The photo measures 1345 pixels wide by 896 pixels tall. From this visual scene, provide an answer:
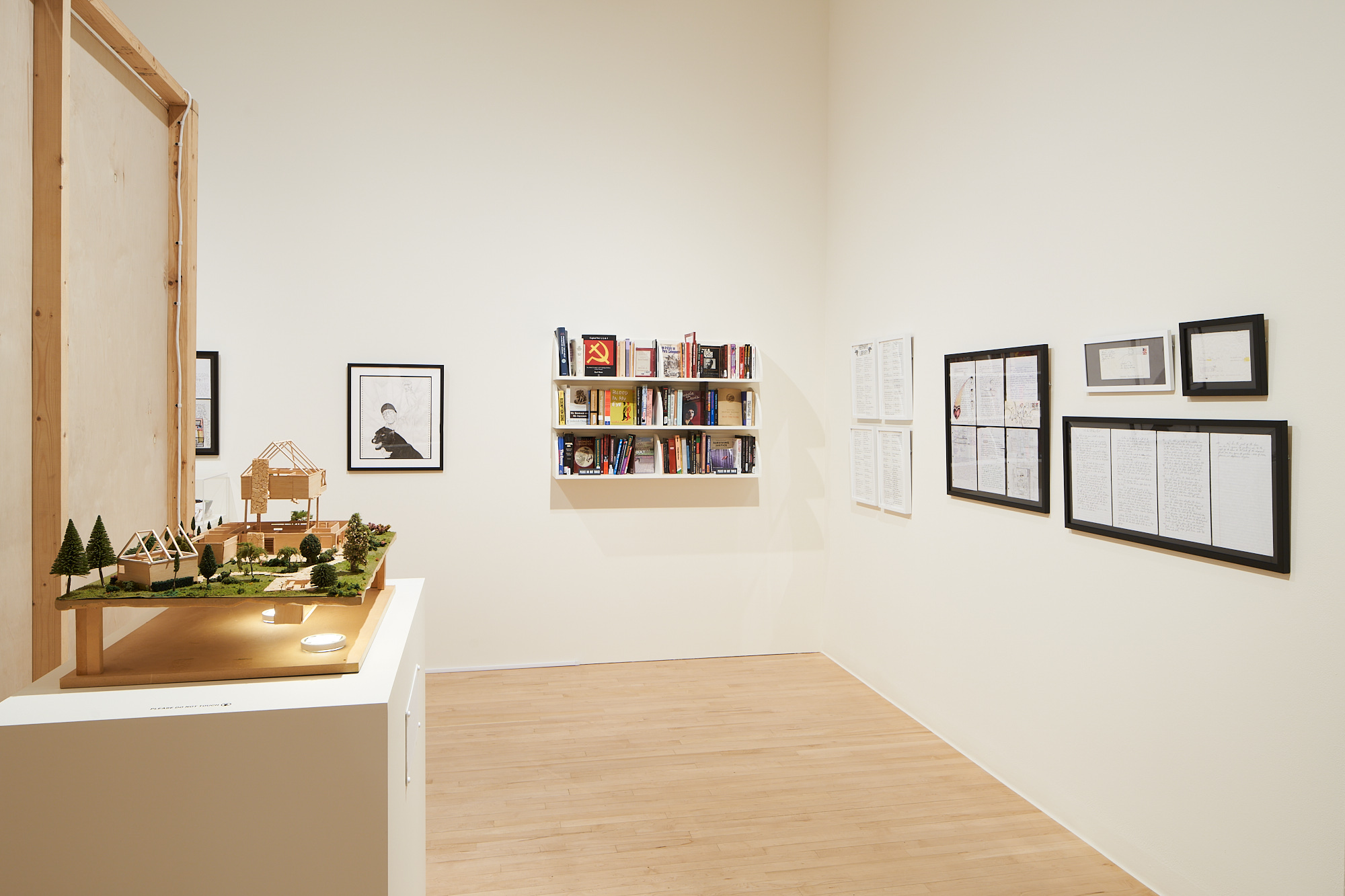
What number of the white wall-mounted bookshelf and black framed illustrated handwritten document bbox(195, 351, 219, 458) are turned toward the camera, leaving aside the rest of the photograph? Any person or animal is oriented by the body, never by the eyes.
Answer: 2

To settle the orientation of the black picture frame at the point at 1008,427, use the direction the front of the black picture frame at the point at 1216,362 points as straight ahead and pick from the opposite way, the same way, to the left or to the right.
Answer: the same way

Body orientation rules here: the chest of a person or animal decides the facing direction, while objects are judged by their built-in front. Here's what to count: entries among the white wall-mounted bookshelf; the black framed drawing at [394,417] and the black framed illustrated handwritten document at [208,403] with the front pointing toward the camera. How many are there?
3

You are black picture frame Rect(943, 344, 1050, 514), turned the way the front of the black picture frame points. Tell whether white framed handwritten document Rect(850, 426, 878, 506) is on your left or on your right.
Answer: on your right

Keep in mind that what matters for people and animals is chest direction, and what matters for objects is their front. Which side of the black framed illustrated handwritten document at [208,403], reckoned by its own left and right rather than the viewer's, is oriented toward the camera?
front

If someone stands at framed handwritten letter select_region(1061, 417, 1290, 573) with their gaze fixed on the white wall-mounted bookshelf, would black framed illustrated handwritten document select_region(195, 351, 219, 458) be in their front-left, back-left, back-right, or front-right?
front-left

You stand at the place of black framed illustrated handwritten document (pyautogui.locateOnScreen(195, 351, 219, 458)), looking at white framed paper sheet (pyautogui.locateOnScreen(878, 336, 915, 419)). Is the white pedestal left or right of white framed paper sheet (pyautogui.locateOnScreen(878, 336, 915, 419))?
right

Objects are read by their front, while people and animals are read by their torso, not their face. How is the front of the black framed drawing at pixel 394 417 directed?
toward the camera

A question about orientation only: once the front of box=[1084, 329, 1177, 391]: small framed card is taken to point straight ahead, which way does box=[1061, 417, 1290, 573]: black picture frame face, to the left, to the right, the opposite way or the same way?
the same way

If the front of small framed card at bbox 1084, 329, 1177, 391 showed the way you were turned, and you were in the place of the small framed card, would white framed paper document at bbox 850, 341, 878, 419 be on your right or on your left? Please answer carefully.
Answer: on your right

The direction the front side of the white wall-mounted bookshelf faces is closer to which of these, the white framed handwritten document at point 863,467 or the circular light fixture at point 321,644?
the circular light fixture

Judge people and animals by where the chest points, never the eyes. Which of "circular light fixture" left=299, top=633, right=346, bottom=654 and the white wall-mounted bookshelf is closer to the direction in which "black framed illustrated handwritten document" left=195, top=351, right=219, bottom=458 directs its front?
the circular light fixture

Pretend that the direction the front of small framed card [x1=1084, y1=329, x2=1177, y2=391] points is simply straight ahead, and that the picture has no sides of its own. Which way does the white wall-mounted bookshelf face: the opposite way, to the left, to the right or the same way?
to the left

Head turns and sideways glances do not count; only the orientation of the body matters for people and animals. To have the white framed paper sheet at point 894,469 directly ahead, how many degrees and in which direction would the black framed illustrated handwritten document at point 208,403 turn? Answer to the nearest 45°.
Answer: approximately 45° to its left

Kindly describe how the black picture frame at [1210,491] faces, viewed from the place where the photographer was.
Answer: facing the viewer and to the left of the viewer

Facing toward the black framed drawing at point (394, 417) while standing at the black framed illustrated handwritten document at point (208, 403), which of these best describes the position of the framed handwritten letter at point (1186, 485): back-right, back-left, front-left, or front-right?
front-right

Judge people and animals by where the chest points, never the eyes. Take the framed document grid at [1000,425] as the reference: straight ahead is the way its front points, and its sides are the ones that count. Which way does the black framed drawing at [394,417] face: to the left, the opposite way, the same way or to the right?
to the left

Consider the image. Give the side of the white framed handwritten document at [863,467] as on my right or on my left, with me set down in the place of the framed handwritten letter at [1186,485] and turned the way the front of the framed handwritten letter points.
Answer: on my right

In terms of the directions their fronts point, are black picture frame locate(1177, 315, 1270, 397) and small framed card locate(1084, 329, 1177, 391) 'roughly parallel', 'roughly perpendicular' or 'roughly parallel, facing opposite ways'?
roughly parallel

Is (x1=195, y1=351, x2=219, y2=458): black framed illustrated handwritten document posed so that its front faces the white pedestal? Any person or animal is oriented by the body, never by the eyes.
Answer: yes
